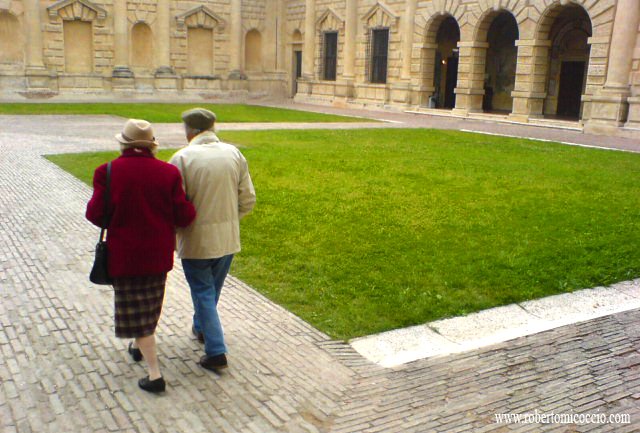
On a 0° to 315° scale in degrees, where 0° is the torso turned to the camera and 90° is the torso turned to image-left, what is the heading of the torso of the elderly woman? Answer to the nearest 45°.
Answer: approximately 180°

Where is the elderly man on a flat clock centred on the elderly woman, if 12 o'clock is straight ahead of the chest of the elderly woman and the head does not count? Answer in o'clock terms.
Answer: The elderly man is roughly at 2 o'clock from the elderly woman.
